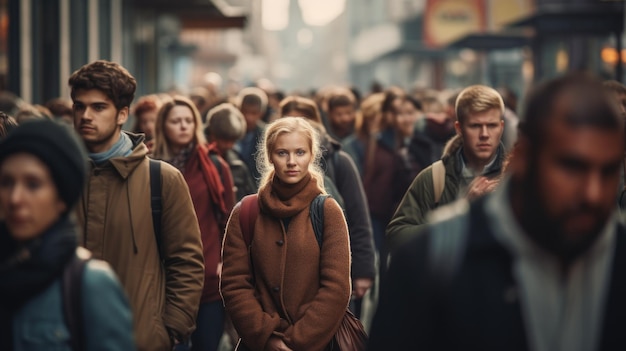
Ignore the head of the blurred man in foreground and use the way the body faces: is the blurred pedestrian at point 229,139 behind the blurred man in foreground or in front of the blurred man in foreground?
behind

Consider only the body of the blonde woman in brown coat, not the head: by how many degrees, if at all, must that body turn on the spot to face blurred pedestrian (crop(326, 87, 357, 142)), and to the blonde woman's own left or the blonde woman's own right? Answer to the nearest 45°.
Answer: approximately 180°

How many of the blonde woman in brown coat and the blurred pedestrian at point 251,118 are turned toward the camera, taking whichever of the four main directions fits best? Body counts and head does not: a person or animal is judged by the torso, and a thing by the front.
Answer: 2

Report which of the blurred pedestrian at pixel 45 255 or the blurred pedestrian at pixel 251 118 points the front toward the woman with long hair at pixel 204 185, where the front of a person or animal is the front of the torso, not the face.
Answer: the blurred pedestrian at pixel 251 118

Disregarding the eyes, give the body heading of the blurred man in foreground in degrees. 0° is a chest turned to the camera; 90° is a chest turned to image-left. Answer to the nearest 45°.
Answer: approximately 315°

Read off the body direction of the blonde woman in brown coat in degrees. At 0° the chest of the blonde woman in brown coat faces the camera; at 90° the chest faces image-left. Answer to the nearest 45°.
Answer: approximately 0°

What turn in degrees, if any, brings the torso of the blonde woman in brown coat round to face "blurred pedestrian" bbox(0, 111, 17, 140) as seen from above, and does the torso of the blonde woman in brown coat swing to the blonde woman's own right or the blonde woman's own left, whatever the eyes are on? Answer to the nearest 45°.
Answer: approximately 90° to the blonde woman's own right

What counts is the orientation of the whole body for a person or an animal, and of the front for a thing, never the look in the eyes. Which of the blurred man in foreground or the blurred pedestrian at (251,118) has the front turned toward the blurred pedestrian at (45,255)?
the blurred pedestrian at (251,118)

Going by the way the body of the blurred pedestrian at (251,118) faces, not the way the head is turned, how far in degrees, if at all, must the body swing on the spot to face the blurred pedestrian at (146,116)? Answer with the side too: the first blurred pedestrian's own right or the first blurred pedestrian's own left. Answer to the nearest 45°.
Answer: approximately 45° to the first blurred pedestrian's own right

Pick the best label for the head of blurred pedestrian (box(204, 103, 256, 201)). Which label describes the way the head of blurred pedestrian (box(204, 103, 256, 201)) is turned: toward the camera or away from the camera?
away from the camera
